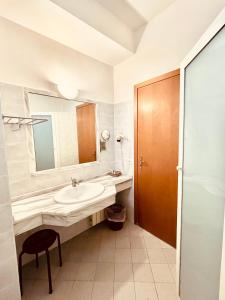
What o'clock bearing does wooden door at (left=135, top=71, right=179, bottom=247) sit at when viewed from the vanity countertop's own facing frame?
The wooden door is roughly at 10 o'clock from the vanity countertop.

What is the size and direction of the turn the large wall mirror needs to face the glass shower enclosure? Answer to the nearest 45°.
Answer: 0° — it already faces it

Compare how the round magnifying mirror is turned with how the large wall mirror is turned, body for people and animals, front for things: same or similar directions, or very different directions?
same or similar directions

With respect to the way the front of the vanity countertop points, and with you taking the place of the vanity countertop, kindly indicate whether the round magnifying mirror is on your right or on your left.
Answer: on your left

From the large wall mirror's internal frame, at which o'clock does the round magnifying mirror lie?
The round magnifying mirror is roughly at 10 o'clock from the large wall mirror.

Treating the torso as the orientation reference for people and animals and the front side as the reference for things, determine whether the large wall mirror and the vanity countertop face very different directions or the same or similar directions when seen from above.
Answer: same or similar directions

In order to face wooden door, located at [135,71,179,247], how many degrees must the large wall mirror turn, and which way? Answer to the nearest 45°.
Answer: approximately 45° to its left

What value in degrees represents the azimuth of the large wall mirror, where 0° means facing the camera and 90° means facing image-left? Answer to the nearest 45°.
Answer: approximately 315°

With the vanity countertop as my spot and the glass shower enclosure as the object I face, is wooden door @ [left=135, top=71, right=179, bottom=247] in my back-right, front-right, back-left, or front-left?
front-left

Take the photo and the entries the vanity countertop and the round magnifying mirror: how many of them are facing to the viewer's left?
0

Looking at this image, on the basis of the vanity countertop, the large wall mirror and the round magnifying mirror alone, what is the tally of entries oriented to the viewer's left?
0

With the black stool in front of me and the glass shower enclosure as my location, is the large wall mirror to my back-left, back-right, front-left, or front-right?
front-right

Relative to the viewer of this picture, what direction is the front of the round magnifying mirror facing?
facing the viewer and to the right of the viewer
